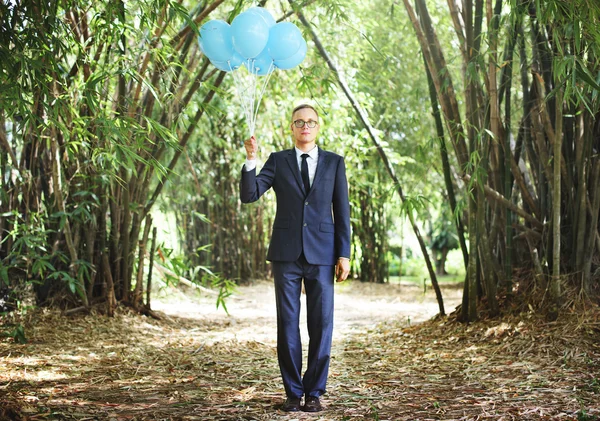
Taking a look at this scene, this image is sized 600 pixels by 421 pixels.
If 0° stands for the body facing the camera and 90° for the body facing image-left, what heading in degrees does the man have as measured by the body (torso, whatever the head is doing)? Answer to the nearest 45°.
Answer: approximately 0°
